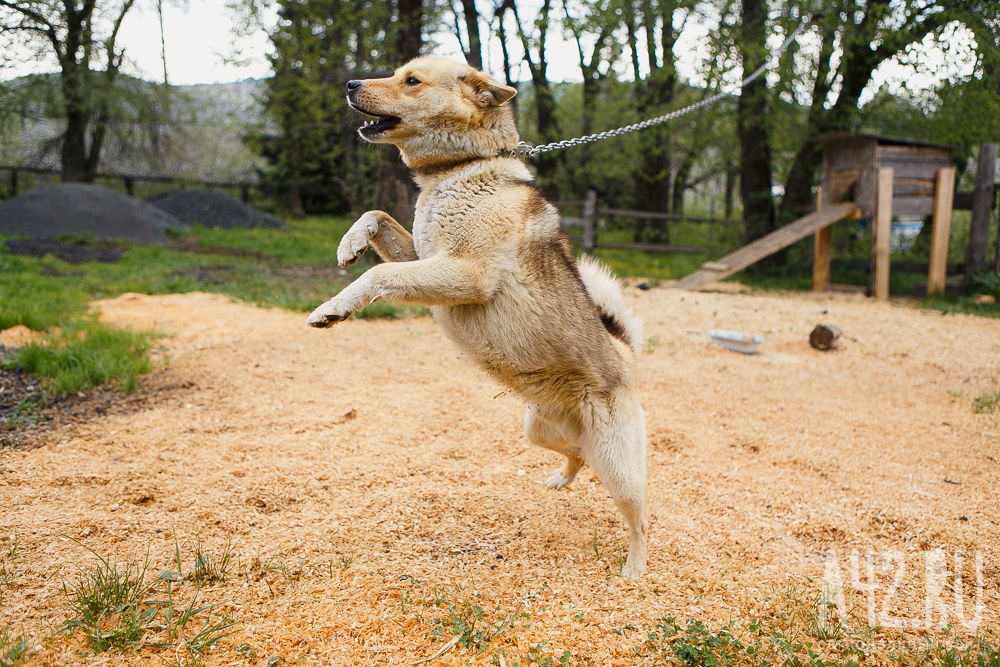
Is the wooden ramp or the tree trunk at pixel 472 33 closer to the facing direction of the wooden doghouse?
the wooden ramp

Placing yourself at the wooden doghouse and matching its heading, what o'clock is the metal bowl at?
The metal bowl is roughly at 11 o'clock from the wooden doghouse.

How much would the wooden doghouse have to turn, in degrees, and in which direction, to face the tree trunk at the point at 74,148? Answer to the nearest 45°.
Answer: approximately 45° to its right

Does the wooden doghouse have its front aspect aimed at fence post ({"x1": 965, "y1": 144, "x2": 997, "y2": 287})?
no

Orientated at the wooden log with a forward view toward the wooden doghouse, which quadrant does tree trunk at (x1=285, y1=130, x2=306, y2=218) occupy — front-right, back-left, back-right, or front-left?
front-left

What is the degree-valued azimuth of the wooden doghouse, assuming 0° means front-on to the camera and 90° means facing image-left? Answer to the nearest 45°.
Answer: approximately 45°

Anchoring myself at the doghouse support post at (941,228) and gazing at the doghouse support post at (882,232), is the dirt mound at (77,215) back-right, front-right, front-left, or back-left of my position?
front-right

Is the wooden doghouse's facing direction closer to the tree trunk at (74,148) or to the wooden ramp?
the wooden ramp

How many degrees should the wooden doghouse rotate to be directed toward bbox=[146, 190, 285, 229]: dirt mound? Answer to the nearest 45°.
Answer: approximately 45° to its right

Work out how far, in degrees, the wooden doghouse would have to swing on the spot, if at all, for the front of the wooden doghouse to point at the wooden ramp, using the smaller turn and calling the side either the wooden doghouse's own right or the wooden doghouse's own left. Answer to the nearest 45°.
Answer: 0° — it already faces it

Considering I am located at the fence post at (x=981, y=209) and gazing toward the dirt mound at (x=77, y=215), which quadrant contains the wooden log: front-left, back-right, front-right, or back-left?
front-left

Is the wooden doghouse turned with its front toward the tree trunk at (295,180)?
no
